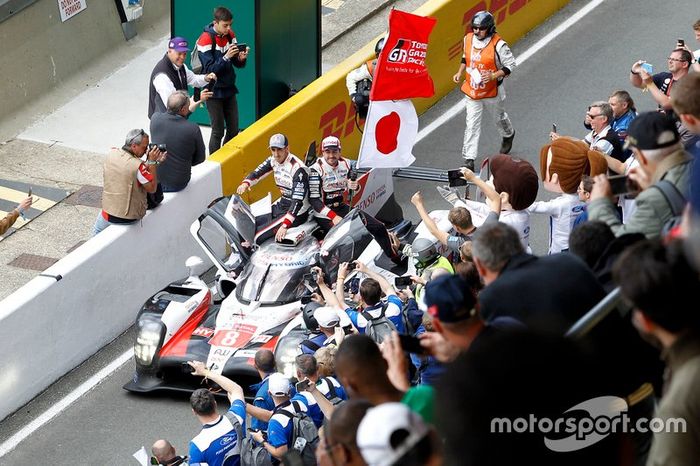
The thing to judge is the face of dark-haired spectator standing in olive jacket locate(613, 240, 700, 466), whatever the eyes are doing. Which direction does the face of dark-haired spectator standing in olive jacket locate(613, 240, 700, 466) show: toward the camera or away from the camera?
away from the camera

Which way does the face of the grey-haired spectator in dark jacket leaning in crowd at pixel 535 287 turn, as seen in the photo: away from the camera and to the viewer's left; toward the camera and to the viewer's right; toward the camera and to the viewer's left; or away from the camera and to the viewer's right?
away from the camera and to the viewer's left

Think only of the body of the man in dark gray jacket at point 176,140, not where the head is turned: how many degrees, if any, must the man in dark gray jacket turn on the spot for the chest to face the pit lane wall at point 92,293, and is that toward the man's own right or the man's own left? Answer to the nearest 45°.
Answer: approximately 180°

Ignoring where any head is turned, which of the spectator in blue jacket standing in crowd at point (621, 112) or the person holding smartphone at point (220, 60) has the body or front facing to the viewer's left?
the spectator in blue jacket standing in crowd

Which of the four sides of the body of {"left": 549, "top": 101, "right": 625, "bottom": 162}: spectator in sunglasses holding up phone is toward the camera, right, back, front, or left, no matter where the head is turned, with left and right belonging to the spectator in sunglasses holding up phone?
left

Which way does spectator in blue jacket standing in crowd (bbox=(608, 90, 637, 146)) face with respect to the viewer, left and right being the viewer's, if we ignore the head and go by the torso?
facing to the left of the viewer

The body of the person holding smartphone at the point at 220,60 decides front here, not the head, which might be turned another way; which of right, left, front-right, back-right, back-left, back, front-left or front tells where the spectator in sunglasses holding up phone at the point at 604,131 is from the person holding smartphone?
front

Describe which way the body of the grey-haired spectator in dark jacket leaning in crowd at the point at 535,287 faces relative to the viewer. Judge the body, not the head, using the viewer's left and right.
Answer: facing away from the viewer and to the left of the viewer

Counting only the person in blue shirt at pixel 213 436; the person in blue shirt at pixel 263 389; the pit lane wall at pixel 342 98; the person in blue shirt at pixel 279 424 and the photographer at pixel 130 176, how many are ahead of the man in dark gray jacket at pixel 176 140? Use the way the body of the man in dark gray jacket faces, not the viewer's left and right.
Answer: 1

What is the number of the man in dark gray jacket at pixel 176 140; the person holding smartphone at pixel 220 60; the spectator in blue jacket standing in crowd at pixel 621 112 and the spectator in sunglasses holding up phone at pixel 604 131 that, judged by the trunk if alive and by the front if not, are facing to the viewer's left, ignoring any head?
2

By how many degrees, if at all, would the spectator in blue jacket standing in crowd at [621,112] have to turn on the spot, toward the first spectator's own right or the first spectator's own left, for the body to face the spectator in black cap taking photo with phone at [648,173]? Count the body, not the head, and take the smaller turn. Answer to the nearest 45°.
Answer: approximately 90° to the first spectator's own left
